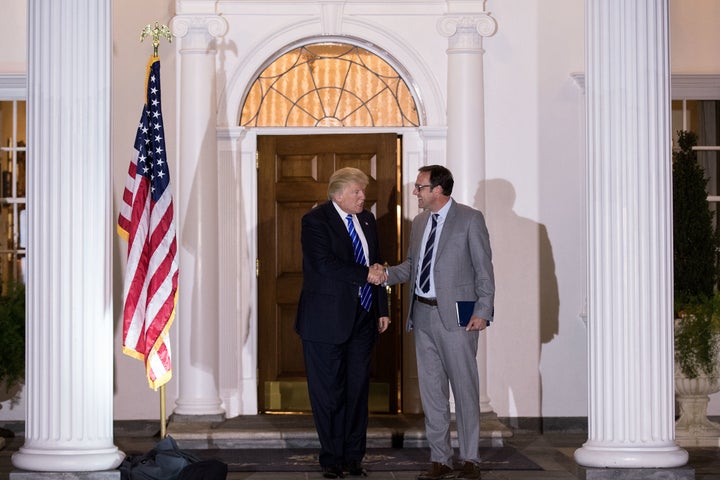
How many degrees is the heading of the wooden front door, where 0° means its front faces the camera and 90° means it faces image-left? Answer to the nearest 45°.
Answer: approximately 0°

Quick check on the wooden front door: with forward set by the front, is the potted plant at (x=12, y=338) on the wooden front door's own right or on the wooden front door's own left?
on the wooden front door's own right

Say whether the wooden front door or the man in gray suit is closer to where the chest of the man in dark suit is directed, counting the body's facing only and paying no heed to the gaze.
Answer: the man in gray suit

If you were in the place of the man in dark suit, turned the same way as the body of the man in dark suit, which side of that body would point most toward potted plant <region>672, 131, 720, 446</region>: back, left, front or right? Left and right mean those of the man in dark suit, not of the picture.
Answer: left

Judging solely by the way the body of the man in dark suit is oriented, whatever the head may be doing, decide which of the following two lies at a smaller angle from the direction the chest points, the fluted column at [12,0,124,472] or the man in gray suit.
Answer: the man in gray suit

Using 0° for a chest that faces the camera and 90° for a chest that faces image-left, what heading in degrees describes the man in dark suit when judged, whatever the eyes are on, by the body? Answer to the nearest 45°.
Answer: approximately 315°

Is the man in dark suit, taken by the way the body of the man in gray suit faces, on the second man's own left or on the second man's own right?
on the second man's own right
